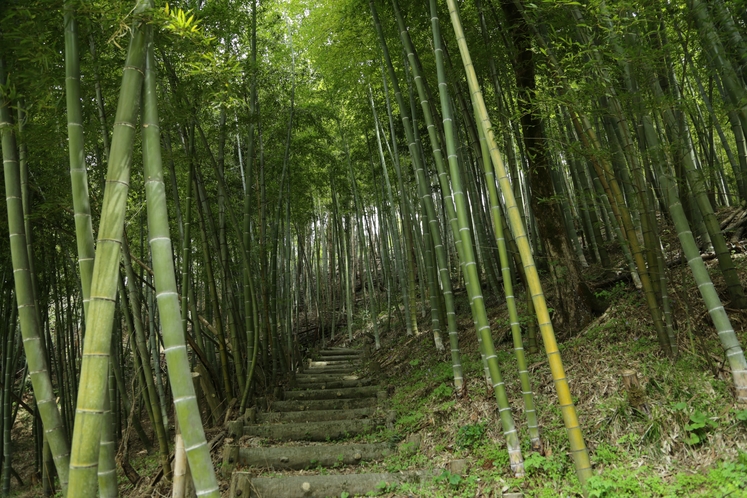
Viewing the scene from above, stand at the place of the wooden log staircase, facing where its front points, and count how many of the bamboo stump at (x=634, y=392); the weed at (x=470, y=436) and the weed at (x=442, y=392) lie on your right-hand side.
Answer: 0

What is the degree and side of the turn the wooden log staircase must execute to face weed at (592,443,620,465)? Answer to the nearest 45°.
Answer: approximately 45° to its left

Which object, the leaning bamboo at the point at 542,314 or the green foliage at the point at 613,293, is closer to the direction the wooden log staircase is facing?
the leaning bamboo

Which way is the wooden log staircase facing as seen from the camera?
toward the camera

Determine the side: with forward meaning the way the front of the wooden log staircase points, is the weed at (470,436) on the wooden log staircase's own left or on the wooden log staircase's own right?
on the wooden log staircase's own left

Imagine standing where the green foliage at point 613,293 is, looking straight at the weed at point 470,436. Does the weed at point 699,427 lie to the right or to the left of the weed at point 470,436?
left

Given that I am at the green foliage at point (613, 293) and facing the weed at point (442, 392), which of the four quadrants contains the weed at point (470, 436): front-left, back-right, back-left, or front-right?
front-left

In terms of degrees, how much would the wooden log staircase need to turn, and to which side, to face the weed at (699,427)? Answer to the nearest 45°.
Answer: approximately 45° to its left

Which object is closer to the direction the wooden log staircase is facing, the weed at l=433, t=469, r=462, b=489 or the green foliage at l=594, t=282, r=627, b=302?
the weed

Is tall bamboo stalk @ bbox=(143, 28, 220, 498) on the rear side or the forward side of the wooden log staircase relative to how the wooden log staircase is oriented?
on the forward side

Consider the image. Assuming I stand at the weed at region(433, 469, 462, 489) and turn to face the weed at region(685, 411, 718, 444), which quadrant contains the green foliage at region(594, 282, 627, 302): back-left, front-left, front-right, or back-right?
front-left

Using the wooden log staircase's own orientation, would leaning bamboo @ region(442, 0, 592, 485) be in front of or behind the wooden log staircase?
in front

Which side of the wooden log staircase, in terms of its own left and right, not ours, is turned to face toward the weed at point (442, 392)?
left

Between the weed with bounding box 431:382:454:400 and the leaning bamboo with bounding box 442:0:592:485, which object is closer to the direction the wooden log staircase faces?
the leaning bamboo
